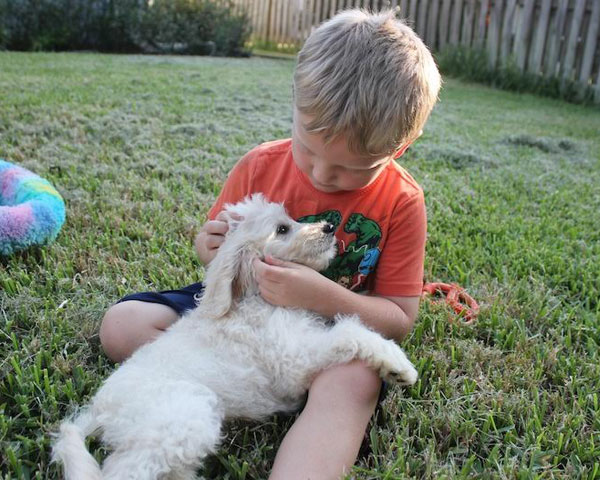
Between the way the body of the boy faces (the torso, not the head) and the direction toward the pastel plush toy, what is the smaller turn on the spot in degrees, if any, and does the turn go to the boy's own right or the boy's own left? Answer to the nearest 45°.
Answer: approximately 90° to the boy's own right

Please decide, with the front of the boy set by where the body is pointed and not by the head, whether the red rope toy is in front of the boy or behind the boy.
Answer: behind

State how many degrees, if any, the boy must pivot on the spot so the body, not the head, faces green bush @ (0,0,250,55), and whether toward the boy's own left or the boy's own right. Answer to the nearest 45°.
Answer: approximately 135° to the boy's own right

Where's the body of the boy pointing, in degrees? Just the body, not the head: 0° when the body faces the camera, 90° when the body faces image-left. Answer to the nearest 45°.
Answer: approximately 45°

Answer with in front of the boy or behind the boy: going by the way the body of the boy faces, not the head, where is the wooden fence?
behind
